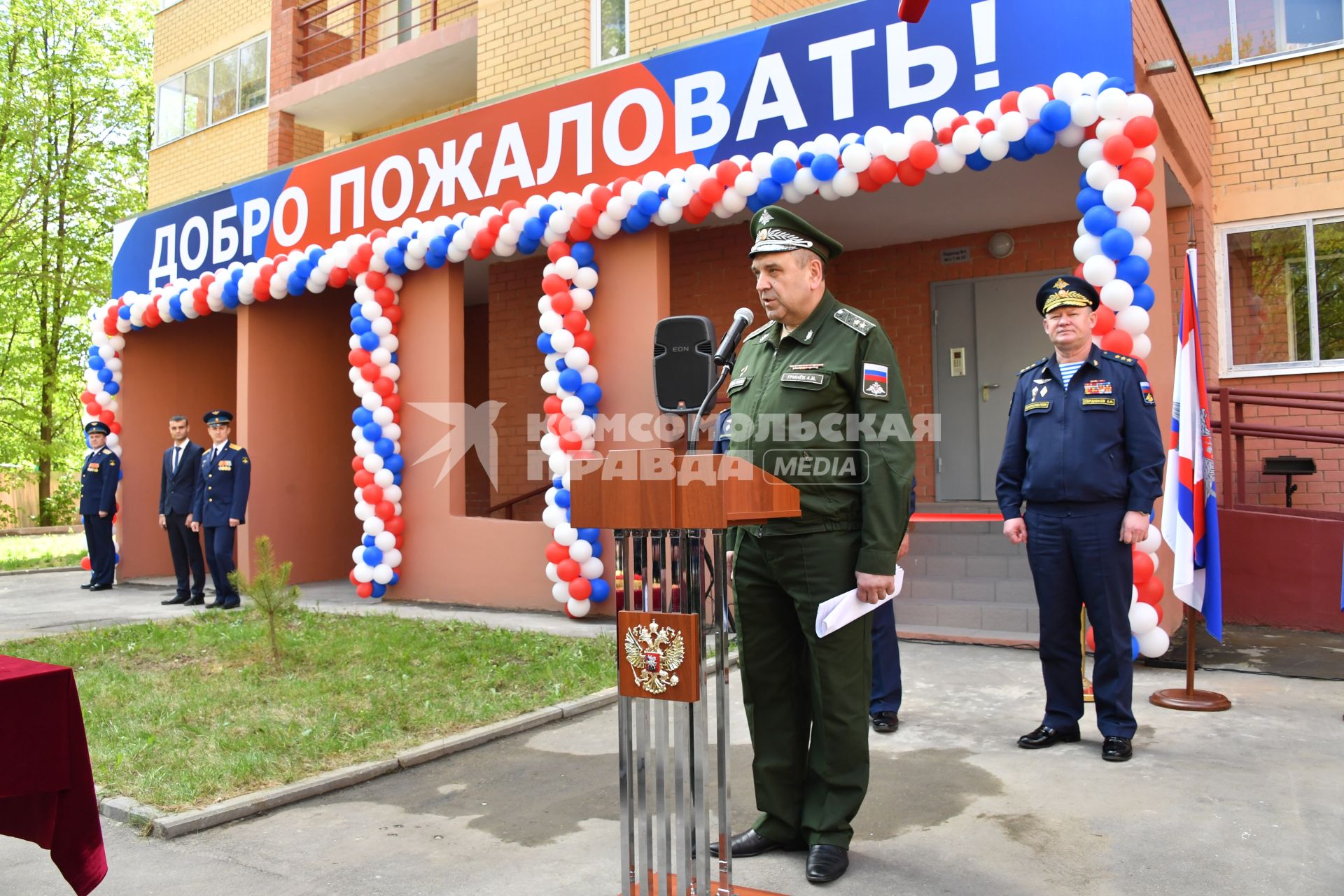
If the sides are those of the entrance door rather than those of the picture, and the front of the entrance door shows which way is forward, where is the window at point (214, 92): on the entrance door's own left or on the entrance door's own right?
on the entrance door's own right

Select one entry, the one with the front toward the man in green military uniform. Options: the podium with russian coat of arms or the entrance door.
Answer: the entrance door

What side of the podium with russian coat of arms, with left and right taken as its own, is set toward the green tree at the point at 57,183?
right

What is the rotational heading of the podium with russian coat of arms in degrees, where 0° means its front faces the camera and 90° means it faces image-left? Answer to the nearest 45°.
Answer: approximately 45°

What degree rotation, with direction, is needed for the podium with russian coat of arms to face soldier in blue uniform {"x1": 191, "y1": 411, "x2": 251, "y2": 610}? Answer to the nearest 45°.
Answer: approximately 90° to its right

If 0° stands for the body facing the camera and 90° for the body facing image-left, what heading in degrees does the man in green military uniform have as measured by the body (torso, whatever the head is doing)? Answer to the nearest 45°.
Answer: approximately 45°

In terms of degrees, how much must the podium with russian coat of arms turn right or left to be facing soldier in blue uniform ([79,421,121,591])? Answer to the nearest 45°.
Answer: approximately 90° to its right

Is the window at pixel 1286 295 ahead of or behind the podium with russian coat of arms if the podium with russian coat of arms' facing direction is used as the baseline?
behind

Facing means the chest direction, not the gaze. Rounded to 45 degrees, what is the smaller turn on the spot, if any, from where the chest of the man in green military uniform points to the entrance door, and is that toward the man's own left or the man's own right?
approximately 135° to the man's own right
